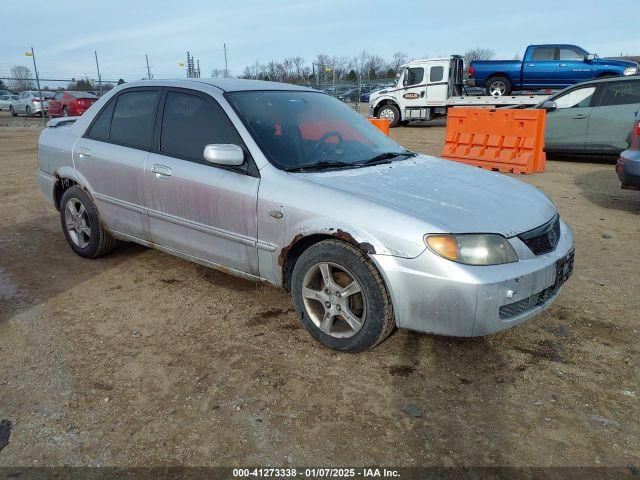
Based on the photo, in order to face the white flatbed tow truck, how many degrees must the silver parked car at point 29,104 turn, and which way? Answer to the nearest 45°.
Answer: approximately 180°

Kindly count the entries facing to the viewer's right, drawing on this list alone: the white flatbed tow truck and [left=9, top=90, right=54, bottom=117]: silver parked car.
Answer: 0

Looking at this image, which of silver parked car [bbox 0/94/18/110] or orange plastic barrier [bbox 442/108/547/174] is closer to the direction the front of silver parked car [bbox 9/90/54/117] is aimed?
the silver parked car

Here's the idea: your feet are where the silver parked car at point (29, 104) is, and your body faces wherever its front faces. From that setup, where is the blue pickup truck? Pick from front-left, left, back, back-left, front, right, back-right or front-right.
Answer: back

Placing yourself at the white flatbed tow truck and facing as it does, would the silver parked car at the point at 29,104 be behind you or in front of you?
in front

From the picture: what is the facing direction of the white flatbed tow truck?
to the viewer's left

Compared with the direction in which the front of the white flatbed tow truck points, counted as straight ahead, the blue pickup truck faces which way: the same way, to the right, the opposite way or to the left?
the opposite way

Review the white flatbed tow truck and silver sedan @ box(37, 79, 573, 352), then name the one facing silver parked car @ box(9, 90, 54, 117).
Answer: the white flatbed tow truck

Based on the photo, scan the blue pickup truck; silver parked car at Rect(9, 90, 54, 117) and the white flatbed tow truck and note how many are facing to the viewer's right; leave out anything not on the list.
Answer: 1

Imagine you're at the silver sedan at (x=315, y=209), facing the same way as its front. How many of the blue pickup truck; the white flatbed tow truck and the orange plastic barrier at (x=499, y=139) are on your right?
0

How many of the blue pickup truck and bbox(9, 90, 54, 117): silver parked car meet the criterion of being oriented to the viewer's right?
1

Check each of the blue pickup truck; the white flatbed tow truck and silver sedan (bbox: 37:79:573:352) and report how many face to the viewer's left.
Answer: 1

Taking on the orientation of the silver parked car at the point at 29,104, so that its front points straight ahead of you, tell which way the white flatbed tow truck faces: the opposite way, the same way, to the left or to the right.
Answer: the same way

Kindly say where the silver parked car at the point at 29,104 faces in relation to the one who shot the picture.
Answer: facing away from the viewer and to the left of the viewer

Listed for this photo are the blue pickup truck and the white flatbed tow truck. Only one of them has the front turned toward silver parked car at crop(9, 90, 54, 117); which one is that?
the white flatbed tow truck

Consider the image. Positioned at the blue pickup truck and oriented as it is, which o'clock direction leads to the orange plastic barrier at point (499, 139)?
The orange plastic barrier is roughly at 3 o'clock from the blue pickup truck.

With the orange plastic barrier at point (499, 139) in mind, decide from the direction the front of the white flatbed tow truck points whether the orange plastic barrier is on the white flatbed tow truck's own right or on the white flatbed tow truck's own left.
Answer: on the white flatbed tow truck's own left

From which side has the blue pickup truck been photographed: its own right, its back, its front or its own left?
right

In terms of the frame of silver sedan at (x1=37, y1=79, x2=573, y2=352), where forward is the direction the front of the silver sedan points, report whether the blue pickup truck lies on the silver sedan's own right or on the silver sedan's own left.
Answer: on the silver sedan's own left

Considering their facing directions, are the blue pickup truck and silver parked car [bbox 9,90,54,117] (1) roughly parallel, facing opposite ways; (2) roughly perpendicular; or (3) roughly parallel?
roughly parallel, facing opposite ways
